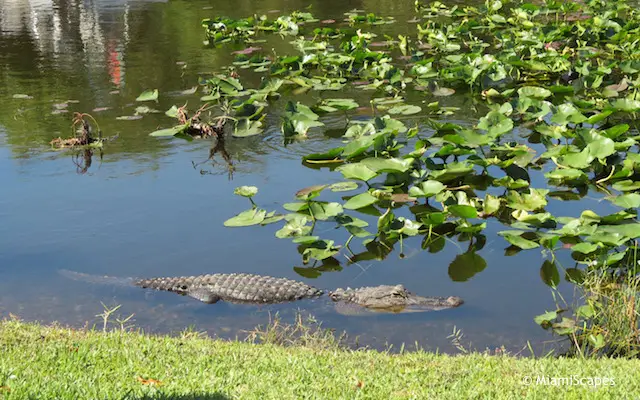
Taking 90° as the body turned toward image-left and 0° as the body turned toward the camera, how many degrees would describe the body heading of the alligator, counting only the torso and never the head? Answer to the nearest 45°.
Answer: approximately 270°

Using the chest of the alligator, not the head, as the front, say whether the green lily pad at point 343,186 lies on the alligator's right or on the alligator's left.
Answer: on the alligator's left

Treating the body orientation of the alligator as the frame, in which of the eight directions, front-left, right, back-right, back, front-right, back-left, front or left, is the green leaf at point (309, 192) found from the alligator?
left

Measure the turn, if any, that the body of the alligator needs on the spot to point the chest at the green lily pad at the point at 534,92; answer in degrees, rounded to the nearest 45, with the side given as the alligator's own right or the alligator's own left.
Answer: approximately 45° to the alligator's own left

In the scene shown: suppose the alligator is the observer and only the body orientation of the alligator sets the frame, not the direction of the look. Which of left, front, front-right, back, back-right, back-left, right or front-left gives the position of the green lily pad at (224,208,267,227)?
left

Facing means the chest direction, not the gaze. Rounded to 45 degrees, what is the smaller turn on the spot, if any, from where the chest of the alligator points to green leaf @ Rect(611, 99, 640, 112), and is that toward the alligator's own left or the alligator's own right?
approximately 45° to the alligator's own left

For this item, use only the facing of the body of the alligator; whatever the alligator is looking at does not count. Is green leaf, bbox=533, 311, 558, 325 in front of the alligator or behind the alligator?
in front

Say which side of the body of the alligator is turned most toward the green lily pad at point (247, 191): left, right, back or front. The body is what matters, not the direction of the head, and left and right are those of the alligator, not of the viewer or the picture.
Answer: left

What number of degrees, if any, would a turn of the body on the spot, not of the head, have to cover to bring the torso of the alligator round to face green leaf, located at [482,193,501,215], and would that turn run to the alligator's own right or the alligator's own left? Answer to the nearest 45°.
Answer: approximately 45° to the alligator's own left

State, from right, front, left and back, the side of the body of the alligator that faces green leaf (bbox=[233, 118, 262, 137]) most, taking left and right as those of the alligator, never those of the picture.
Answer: left

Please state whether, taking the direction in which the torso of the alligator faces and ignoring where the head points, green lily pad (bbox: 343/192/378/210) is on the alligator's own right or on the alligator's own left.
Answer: on the alligator's own left
